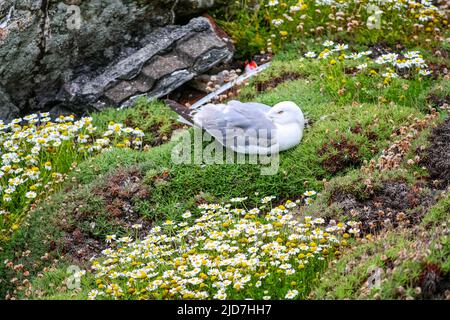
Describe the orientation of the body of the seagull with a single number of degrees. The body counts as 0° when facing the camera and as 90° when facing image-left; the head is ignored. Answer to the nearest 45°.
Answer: approximately 270°

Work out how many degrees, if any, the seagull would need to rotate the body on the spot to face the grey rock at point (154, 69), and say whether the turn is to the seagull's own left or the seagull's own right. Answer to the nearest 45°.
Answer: approximately 135° to the seagull's own left

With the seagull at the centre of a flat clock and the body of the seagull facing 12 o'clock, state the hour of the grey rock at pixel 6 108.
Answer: The grey rock is roughly at 7 o'clock from the seagull.
